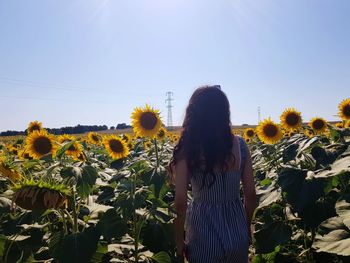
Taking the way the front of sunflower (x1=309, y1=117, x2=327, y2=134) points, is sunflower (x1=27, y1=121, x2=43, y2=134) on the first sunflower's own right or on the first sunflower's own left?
on the first sunflower's own right

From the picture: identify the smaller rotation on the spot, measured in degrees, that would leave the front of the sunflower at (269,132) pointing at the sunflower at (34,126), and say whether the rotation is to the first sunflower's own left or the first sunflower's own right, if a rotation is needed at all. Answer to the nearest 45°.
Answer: approximately 90° to the first sunflower's own right

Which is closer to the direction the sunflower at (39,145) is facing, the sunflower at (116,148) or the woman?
the woman

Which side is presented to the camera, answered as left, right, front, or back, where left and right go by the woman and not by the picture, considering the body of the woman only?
back

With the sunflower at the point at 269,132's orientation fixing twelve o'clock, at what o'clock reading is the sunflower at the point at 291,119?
the sunflower at the point at 291,119 is roughly at 8 o'clock from the sunflower at the point at 269,132.

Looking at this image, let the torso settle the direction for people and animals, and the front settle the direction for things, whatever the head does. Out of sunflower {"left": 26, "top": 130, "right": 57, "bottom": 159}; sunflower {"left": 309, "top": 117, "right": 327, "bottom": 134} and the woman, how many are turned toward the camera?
2

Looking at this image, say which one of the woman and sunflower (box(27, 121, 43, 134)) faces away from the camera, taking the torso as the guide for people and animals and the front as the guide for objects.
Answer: the woman

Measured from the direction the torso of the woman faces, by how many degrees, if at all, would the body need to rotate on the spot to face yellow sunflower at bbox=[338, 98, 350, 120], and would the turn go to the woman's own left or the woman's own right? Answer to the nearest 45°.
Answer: approximately 45° to the woman's own right

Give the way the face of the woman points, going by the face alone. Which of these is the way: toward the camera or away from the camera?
away from the camera

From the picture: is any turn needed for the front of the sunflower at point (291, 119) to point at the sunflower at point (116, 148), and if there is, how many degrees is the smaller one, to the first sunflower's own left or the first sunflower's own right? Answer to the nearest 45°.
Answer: approximately 45° to the first sunflower's own right

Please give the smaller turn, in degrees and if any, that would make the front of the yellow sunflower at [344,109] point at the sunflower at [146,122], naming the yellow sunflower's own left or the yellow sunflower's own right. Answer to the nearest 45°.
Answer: approximately 45° to the yellow sunflower's own right

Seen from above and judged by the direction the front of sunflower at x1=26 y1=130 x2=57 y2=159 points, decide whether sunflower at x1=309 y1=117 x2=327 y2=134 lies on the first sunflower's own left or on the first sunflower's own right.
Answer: on the first sunflower's own left
